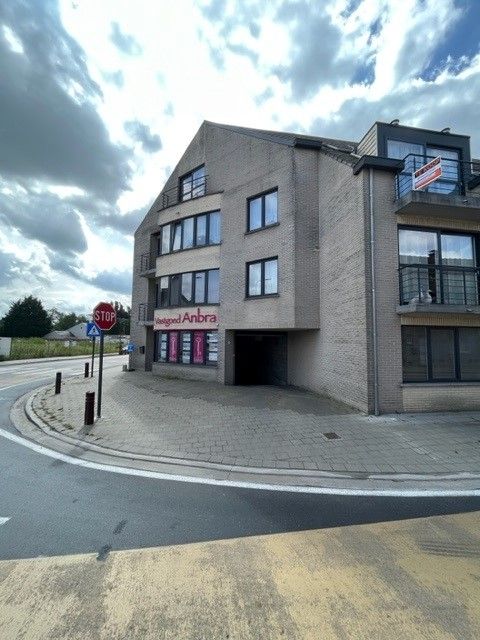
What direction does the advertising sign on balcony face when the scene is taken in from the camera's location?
facing the viewer and to the left of the viewer

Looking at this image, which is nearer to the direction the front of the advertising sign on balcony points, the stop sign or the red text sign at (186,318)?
the stop sign

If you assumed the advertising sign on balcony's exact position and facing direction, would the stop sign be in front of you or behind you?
in front

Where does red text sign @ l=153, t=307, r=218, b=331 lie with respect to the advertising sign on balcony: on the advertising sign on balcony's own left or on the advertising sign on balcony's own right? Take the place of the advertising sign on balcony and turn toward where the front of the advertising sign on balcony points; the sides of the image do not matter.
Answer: on the advertising sign on balcony's own right
